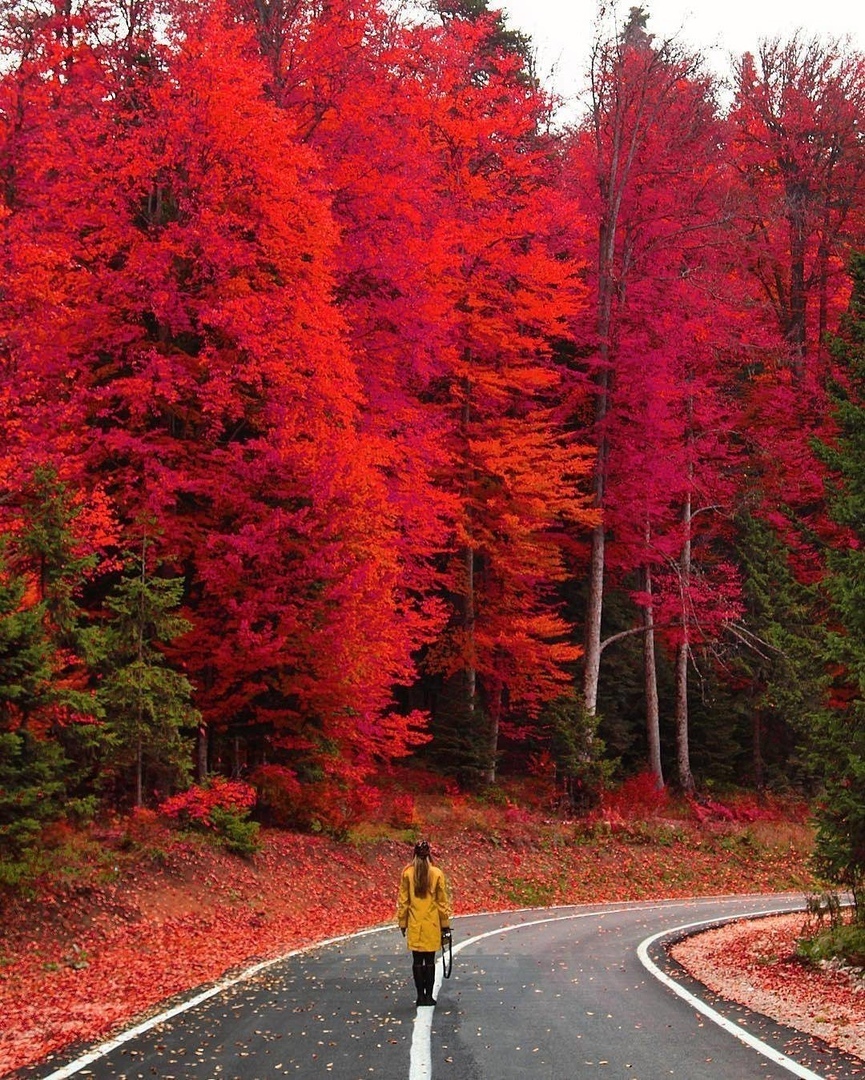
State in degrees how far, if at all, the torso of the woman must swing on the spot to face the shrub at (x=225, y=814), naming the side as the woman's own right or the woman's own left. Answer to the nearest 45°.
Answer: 0° — they already face it

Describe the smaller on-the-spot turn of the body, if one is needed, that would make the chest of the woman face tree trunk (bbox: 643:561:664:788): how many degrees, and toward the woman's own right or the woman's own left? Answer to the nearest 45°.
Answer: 0° — they already face it

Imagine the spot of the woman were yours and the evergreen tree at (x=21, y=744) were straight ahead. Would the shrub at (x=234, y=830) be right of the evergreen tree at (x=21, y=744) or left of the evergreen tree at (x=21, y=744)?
right

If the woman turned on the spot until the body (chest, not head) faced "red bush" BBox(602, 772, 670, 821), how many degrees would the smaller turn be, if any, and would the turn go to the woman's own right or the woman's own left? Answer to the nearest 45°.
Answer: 0° — they already face it

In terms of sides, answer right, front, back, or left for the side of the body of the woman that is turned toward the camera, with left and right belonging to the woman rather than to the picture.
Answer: back

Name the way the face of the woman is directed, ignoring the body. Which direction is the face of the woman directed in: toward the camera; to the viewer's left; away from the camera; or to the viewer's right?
away from the camera

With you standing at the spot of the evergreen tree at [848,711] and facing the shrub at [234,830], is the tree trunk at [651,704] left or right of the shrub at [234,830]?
right

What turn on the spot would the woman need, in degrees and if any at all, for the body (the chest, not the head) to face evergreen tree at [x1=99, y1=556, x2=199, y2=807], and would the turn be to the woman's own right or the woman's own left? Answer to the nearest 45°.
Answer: approximately 45° to the woman's own left

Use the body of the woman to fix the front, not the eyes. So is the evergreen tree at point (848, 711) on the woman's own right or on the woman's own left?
on the woman's own right

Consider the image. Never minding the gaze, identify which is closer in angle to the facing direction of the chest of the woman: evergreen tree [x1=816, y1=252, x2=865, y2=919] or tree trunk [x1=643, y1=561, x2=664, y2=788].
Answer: the tree trunk
